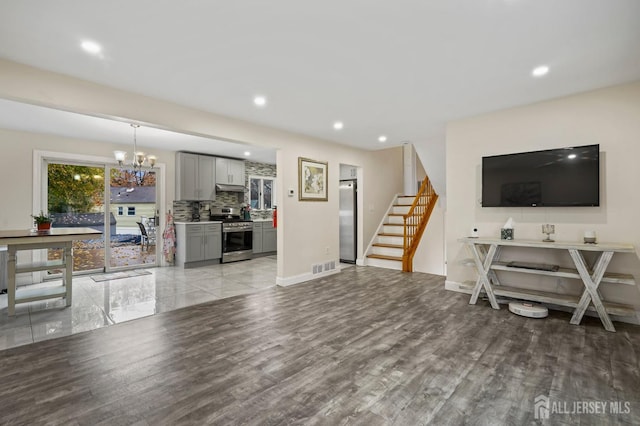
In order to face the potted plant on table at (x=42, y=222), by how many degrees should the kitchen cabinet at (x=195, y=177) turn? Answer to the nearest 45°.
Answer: approximately 90° to its right

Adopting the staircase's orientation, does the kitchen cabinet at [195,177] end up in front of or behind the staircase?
in front

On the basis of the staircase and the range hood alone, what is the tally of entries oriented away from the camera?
0

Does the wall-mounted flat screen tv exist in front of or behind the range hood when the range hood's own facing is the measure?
in front

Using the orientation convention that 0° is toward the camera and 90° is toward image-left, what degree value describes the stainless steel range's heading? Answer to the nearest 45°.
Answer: approximately 315°

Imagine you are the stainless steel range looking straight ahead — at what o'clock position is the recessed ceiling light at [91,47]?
The recessed ceiling light is roughly at 2 o'clock from the stainless steel range.

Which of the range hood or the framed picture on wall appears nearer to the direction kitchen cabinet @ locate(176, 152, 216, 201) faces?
the framed picture on wall

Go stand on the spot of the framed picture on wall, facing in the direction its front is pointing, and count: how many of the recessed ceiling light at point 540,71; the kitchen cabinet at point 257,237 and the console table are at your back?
1
